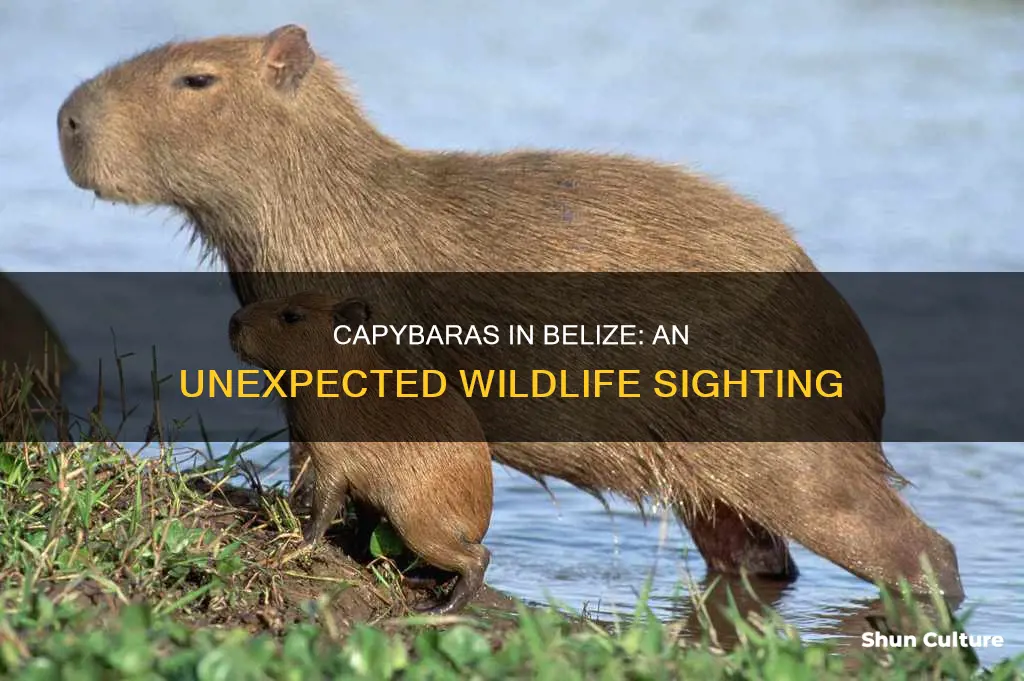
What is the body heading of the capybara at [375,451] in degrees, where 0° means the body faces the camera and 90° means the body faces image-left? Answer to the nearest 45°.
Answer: approximately 90°

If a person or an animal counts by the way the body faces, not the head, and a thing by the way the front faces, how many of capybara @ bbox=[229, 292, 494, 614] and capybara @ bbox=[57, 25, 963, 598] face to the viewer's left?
2

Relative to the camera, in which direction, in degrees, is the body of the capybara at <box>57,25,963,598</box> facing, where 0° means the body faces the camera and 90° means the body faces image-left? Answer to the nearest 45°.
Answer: approximately 90°
